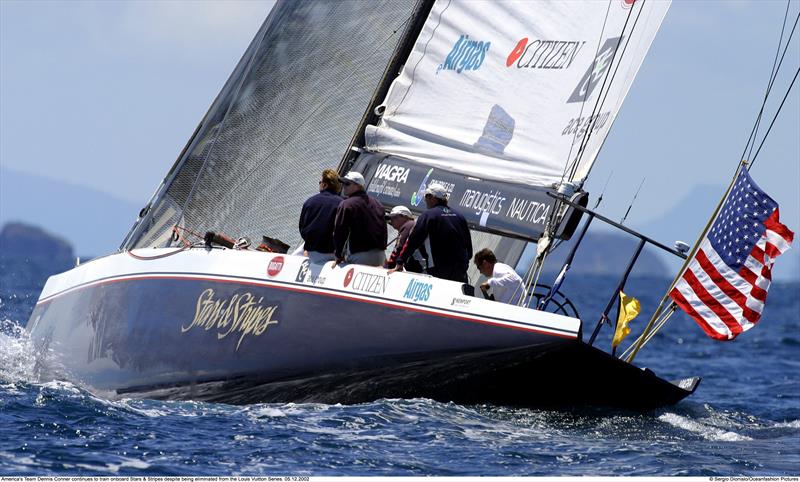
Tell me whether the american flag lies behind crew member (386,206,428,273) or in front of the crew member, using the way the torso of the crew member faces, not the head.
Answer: behind

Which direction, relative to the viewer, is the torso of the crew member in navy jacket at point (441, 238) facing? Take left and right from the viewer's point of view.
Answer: facing away from the viewer and to the left of the viewer

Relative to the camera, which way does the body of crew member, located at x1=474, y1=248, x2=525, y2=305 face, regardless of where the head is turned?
to the viewer's left

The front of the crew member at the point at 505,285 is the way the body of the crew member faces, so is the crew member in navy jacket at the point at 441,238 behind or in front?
in front

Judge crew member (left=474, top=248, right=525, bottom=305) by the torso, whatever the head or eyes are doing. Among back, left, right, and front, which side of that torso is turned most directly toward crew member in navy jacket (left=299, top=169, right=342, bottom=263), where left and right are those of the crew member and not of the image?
front

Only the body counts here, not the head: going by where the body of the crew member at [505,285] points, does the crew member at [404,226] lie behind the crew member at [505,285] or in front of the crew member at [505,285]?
in front

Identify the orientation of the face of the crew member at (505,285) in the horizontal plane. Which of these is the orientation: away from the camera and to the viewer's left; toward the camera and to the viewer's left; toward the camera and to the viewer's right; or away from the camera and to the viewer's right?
toward the camera and to the viewer's left

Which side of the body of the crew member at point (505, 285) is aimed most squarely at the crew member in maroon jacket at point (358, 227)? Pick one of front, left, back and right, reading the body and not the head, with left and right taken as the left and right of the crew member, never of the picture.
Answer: front

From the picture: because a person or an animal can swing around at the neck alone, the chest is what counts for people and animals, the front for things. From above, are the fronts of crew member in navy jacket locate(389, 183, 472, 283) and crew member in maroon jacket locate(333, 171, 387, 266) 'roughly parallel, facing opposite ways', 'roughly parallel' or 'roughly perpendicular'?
roughly parallel

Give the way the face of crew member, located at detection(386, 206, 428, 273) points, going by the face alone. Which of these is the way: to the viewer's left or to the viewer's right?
to the viewer's left
